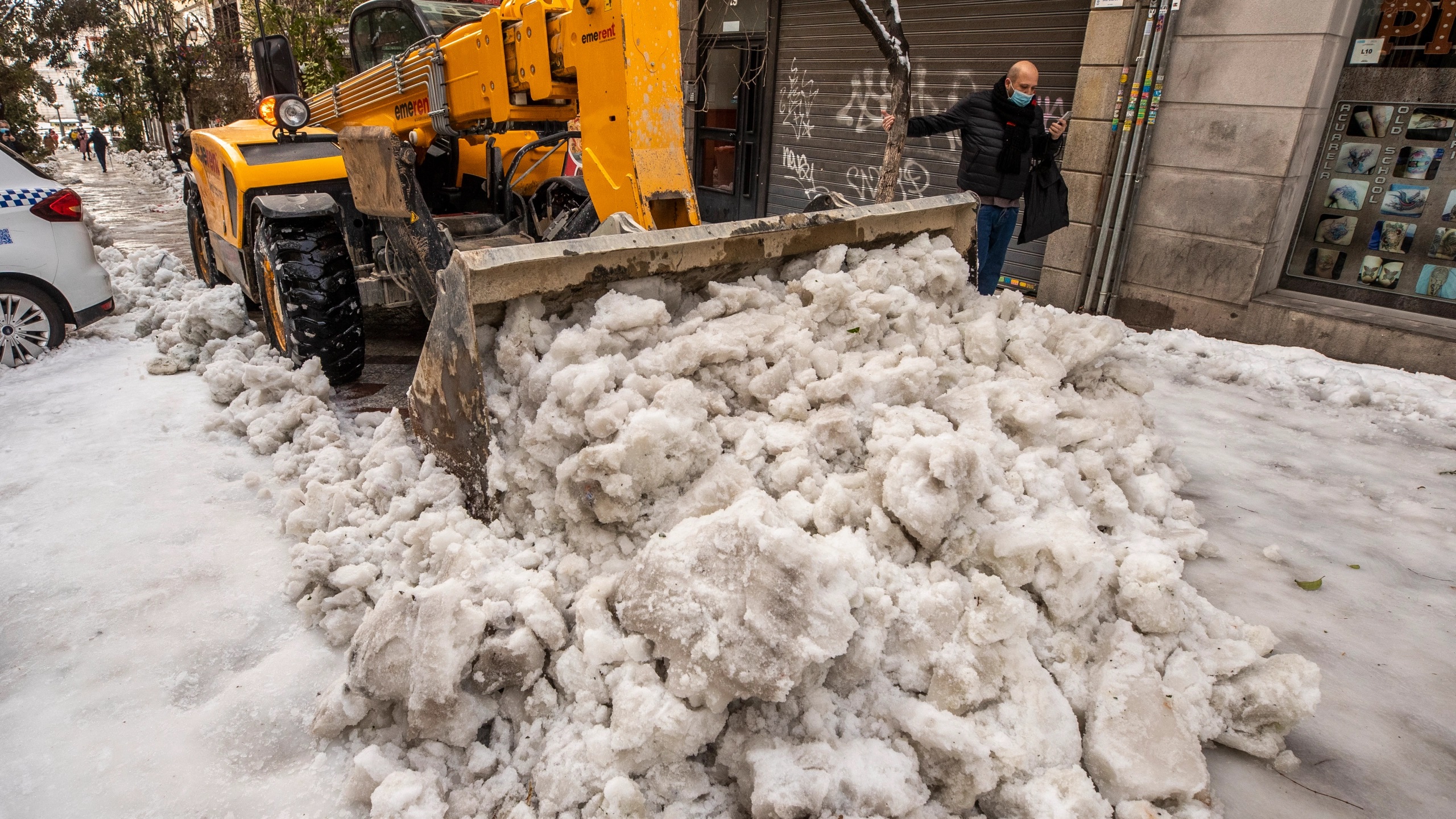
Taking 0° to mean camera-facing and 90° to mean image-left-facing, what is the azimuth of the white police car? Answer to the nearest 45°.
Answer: approximately 90°

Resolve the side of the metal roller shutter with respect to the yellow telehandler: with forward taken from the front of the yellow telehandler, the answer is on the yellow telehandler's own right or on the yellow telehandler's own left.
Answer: on the yellow telehandler's own left

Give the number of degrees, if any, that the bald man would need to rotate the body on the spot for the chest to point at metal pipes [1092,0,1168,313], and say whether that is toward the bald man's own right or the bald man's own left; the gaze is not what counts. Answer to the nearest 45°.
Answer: approximately 90° to the bald man's own left

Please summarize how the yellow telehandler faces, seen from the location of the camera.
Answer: facing the viewer and to the right of the viewer

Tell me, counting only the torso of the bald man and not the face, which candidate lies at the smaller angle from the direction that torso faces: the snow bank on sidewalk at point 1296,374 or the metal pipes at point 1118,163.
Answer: the snow bank on sidewalk

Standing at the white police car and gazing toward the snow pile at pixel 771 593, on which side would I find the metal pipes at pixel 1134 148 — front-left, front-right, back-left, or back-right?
front-left

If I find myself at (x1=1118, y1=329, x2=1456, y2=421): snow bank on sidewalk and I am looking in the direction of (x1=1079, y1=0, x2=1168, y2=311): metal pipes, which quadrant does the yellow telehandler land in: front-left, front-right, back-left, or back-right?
front-left

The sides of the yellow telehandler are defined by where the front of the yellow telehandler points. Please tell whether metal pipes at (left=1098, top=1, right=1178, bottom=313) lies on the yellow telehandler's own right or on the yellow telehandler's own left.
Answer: on the yellow telehandler's own left

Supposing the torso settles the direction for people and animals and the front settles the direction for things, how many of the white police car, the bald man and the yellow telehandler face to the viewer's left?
1

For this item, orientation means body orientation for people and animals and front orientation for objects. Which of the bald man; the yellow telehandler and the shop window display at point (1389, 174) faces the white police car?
the shop window display

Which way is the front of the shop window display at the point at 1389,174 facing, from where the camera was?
facing the viewer and to the left of the viewer

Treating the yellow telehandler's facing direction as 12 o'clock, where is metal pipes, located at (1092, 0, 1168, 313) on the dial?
The metal pipes is roughly at 10 o'clock from the yellow telehandler.
